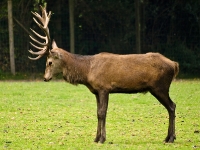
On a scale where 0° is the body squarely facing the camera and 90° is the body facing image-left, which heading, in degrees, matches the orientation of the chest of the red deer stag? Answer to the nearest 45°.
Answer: approximately 90°

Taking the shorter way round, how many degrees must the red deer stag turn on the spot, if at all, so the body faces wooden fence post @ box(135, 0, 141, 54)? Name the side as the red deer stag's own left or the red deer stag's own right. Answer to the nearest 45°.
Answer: approximately 90° to the red deer stag's own right

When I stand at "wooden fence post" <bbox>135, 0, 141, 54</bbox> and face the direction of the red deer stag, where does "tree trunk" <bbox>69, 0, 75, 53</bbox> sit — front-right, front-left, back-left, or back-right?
front-right

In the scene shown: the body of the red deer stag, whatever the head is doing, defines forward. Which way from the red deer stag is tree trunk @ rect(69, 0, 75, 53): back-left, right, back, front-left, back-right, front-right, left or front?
right
